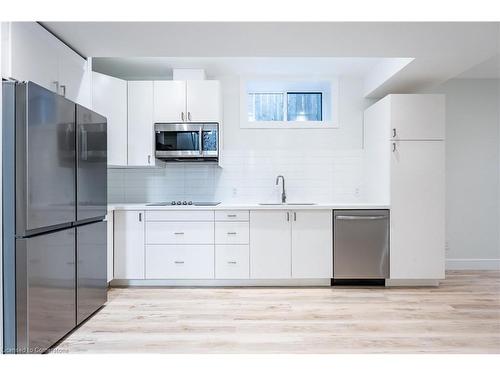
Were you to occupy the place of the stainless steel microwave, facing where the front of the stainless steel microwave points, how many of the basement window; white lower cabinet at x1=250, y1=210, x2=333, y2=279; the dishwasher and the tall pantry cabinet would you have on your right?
0

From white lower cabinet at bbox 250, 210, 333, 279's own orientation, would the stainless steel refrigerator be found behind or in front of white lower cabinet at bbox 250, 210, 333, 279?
in front

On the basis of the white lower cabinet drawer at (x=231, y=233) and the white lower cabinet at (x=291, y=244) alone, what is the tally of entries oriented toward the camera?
2

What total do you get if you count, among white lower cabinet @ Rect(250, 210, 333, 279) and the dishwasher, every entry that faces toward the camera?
2

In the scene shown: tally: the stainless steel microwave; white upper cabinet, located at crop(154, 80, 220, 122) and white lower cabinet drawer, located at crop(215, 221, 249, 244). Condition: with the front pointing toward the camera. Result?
3

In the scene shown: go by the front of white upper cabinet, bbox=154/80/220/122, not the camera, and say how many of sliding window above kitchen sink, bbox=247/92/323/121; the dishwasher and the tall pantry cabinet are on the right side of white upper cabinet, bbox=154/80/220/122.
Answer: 0

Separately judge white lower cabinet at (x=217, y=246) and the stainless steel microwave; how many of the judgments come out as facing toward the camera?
2

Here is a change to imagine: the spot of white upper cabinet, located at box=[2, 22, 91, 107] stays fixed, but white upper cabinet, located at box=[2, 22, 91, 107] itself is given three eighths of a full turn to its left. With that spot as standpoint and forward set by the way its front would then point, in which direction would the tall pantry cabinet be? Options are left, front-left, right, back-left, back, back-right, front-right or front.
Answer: right

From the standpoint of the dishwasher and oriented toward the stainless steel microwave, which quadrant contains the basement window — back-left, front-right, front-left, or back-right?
front-right

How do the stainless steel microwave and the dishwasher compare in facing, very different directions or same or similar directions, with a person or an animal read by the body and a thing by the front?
same or similar directions

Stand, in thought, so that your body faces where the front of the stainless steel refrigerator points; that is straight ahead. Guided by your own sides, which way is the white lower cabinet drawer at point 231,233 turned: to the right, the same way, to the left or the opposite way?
to the right

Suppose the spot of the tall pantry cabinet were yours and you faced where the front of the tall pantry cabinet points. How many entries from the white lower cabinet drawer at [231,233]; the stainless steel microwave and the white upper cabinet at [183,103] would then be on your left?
0

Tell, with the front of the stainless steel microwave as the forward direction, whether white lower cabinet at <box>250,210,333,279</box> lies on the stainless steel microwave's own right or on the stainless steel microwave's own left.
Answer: on the stainless steel microwave's own left

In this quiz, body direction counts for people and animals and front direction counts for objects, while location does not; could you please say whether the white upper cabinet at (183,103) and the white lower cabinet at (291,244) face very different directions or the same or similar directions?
same or similar directions

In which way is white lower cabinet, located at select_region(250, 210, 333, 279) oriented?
toward the camera

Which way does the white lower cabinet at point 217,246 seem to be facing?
toward the camera

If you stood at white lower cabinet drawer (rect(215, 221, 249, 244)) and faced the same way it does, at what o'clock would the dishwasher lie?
The dishwasher is roughly at 9 o'clock from the white lower cabinet drawer.

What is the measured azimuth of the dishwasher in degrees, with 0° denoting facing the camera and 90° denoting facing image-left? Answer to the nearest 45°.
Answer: approximately 0°

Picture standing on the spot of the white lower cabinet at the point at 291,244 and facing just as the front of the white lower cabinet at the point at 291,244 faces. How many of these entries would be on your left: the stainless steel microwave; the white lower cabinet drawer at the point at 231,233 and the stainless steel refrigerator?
0

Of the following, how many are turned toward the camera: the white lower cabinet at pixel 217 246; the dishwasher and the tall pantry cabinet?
3

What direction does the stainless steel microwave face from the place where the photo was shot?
facing the viewer

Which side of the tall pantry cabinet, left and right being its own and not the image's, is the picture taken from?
front

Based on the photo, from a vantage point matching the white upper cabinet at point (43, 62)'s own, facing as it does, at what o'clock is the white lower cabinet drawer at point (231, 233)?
The white lower cabinet drawer is roughly at 10 o'clock from the white upper cabinet.

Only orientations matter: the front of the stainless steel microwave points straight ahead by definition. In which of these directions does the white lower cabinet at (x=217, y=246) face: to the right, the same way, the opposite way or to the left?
the same way
